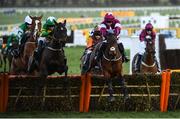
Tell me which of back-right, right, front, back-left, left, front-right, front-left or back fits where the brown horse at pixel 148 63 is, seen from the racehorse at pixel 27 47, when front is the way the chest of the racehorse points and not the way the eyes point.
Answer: front-left

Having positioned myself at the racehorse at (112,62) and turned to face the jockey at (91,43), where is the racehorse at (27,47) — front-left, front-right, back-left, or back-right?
front-left

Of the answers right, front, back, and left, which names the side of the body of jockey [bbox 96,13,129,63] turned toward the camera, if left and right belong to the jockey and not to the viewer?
front

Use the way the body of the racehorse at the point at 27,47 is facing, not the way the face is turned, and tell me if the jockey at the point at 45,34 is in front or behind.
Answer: in front

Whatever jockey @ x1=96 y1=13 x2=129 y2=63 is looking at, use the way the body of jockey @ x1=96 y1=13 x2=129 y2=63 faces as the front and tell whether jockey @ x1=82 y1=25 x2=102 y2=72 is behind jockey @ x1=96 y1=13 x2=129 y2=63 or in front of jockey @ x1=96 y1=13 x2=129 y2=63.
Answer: behind

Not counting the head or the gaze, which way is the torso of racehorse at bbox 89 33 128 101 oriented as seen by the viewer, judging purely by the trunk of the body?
toward the camera

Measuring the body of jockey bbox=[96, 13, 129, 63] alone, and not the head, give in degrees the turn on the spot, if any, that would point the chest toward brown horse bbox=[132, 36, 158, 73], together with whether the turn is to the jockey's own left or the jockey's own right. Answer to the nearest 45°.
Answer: approximately 135° to the jockey's own left
